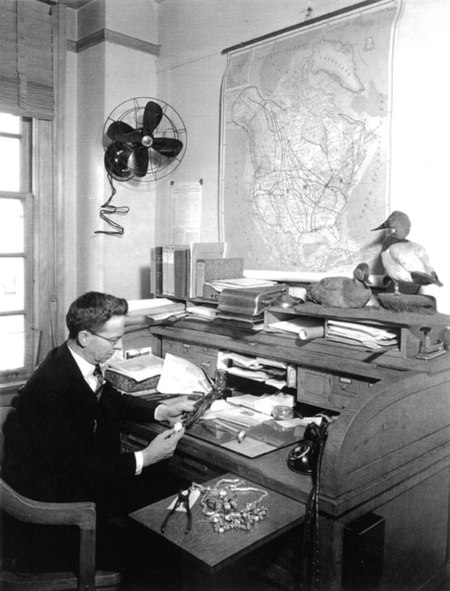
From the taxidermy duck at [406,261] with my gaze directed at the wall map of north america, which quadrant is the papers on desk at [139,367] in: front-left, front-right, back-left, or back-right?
front-left

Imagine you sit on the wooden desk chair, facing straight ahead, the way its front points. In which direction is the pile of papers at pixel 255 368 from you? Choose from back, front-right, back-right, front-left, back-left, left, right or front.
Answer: front-left

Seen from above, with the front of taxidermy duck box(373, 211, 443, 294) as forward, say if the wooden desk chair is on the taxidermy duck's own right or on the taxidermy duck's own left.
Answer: on the taxidermy duck's own left

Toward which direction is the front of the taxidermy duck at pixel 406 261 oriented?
to the viewer's left

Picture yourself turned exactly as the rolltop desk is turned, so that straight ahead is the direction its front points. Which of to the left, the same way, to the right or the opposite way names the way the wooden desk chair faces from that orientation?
the opposite way

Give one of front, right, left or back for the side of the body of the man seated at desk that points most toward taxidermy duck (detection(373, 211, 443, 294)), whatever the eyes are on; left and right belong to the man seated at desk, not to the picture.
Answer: front

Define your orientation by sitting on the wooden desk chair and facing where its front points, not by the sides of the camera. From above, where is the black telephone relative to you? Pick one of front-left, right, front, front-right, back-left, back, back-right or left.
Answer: front

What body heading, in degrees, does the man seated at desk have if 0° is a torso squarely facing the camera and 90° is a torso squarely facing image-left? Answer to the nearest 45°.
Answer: approximately 270°

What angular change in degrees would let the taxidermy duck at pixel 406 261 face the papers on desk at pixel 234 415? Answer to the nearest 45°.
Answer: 0° — it already faces it

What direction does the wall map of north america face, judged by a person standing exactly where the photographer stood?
facing the viewer and to the left of the viewer

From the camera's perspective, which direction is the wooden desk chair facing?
to the viewer's right

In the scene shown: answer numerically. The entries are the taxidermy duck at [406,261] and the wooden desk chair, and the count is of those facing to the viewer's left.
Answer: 1
